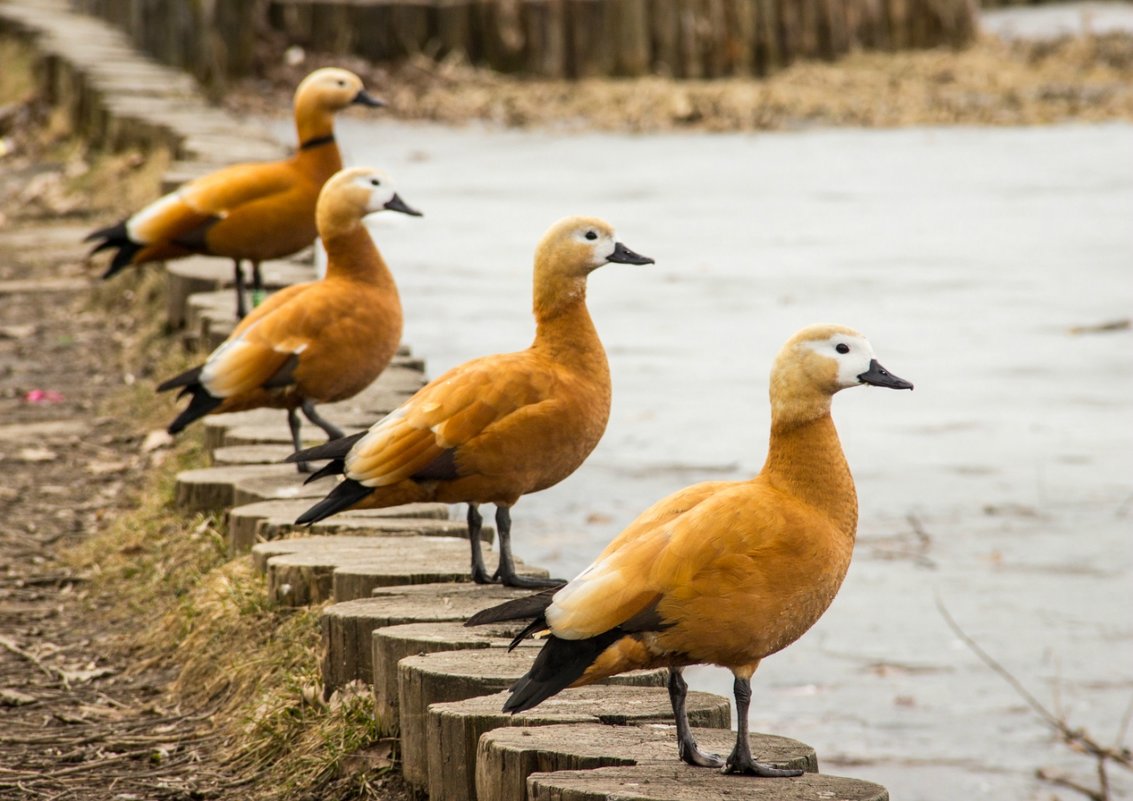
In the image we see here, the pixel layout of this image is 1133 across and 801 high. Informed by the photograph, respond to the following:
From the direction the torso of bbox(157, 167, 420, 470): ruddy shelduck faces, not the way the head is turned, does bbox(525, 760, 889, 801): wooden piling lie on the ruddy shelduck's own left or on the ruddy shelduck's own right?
on the ruddy shelduck's own right

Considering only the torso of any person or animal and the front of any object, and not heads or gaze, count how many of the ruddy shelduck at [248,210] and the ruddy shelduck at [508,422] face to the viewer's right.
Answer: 2

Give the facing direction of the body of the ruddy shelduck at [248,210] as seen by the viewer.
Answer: to the viewer's right

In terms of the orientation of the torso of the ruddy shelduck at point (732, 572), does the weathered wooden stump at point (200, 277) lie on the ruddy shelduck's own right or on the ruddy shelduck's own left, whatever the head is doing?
on the ruddy shelduck's own left

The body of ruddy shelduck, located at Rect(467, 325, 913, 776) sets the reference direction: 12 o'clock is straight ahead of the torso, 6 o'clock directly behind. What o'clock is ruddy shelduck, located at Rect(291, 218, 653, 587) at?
ruddy shelduck, located at Rect(291, 218, 653, 587) is roughly at 8 o'clock from ruddy shelduck, located at Rect(467, 325, 913, 776).

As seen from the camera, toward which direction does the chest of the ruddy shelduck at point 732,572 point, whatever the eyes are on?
to the viewer's right

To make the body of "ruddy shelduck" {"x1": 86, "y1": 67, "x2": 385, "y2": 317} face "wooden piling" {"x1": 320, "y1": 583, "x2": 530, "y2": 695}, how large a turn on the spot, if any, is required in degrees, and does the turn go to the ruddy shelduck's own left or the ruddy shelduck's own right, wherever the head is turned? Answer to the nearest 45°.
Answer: approximately 90° to the ruddy shelduck's own right

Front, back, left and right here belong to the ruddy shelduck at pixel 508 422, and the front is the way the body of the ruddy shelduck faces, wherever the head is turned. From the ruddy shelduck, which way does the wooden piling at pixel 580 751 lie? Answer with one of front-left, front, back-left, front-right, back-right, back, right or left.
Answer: right

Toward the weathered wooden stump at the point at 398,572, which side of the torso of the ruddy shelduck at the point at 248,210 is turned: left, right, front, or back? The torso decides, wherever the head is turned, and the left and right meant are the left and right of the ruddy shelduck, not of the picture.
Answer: right

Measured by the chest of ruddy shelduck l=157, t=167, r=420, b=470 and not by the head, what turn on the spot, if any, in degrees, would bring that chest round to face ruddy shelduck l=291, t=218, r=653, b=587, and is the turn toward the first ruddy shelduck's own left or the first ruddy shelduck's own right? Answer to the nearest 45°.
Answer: approximately 90° to the first ruddy shelduck's own right

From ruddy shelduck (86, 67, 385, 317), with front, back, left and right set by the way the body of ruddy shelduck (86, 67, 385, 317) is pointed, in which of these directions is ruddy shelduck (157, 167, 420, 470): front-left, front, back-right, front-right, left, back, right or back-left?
right

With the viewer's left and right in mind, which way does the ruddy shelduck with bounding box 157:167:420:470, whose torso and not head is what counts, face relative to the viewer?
facing to the right of the viewer

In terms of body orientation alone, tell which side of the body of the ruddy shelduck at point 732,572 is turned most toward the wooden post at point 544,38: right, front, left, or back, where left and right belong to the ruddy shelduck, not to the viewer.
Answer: left

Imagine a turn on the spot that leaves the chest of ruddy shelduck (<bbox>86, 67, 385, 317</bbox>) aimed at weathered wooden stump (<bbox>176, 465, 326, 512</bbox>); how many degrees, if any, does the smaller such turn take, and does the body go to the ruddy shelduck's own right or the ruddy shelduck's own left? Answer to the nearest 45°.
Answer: approximately 90° to the ruddy shelduck's own right
